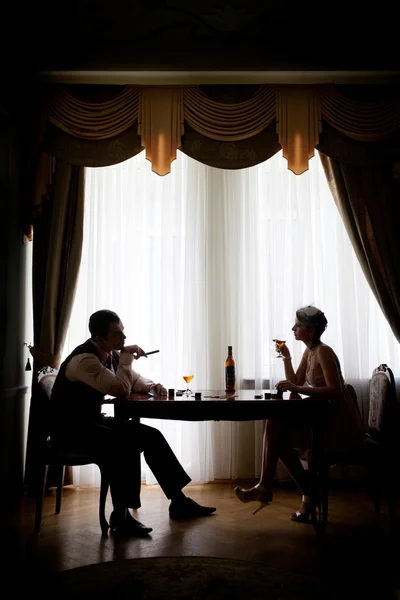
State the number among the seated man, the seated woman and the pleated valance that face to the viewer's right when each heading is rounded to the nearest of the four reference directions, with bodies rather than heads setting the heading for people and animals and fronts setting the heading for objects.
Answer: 1

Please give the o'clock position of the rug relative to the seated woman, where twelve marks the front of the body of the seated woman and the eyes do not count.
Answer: The rug is roughly at 10 o'clock from the seated woman.

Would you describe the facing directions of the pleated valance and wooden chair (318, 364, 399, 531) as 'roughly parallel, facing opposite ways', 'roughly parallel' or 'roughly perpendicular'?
roughly perpendicular

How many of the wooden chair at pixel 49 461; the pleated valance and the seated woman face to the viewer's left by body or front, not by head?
1

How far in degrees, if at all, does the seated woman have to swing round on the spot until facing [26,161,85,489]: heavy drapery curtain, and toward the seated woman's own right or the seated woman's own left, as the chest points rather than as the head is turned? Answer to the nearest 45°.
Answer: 0° — they already face it

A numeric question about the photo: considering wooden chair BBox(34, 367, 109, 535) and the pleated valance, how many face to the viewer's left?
0

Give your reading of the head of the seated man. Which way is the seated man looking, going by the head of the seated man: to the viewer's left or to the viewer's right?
to the viewer's right

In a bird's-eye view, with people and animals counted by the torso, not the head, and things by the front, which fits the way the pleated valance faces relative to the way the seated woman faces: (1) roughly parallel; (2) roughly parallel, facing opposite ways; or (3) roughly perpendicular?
roughly perpendicular

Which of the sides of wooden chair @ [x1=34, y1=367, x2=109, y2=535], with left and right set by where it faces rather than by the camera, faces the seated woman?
front

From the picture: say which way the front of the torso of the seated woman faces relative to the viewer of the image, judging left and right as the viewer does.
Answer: facing to the left of the viewer

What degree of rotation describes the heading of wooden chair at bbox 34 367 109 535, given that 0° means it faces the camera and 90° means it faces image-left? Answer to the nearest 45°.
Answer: approximately 270°

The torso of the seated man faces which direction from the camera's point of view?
to the viewer's right

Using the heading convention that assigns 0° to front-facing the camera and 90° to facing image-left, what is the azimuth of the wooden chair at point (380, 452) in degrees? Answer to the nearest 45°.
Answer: approximately 90°
